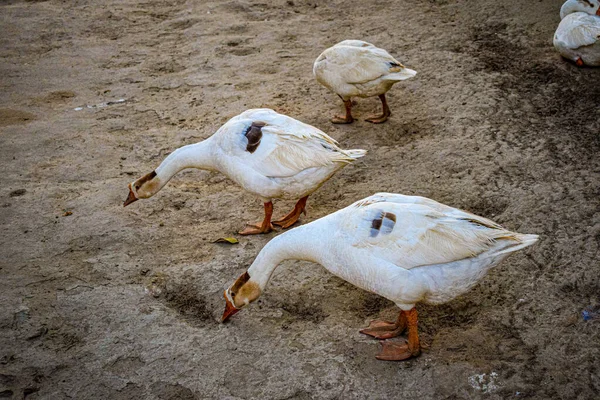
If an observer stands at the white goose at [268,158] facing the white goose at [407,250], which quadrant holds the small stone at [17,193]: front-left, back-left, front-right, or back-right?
back-right

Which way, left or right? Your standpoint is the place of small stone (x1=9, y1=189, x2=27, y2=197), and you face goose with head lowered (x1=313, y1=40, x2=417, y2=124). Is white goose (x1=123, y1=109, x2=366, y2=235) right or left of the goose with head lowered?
right

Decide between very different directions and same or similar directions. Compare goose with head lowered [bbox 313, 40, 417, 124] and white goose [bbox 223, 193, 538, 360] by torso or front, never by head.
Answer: same or similar directions

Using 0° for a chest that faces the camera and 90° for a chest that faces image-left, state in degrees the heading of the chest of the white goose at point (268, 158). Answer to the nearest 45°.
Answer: approximately 90°

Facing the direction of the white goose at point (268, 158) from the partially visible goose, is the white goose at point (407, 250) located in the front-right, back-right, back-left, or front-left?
front-left

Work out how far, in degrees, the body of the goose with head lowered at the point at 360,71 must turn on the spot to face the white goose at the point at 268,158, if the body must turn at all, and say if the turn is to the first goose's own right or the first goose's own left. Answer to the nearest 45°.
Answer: approximately 90° to the first goose's own left

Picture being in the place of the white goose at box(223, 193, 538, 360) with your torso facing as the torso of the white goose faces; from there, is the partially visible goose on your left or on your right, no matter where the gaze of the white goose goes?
on your right

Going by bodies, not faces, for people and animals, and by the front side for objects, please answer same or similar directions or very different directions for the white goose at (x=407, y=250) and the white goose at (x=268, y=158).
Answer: same or similar directions

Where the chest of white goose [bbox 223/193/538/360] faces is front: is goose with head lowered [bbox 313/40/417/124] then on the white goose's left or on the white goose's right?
on the white goose's right

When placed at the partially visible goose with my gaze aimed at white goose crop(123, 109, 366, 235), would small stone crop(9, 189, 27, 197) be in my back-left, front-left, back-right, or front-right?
front-right

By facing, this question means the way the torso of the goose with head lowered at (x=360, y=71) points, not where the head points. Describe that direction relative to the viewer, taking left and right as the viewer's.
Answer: facing to the left of the viewer

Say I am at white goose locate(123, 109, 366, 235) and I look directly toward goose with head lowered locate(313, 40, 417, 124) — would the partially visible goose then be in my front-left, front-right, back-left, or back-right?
front-right

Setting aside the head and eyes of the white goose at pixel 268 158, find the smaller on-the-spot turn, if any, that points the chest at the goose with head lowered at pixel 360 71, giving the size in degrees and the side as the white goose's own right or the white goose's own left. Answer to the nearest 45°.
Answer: approximately 135° to the white goose's own right

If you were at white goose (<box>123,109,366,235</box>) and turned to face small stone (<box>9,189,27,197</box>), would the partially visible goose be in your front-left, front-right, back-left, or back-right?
back-right

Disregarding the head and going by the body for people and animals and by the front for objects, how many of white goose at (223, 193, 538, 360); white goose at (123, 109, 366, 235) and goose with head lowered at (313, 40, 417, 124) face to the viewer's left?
3

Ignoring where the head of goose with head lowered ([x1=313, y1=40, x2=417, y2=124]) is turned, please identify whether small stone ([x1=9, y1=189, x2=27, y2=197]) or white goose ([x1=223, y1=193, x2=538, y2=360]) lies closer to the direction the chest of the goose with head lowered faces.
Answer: the small stone

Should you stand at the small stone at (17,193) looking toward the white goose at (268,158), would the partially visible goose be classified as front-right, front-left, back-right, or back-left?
front-left
